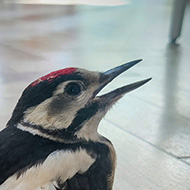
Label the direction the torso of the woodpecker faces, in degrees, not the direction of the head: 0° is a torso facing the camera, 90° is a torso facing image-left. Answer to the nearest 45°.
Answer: approximately 270°
